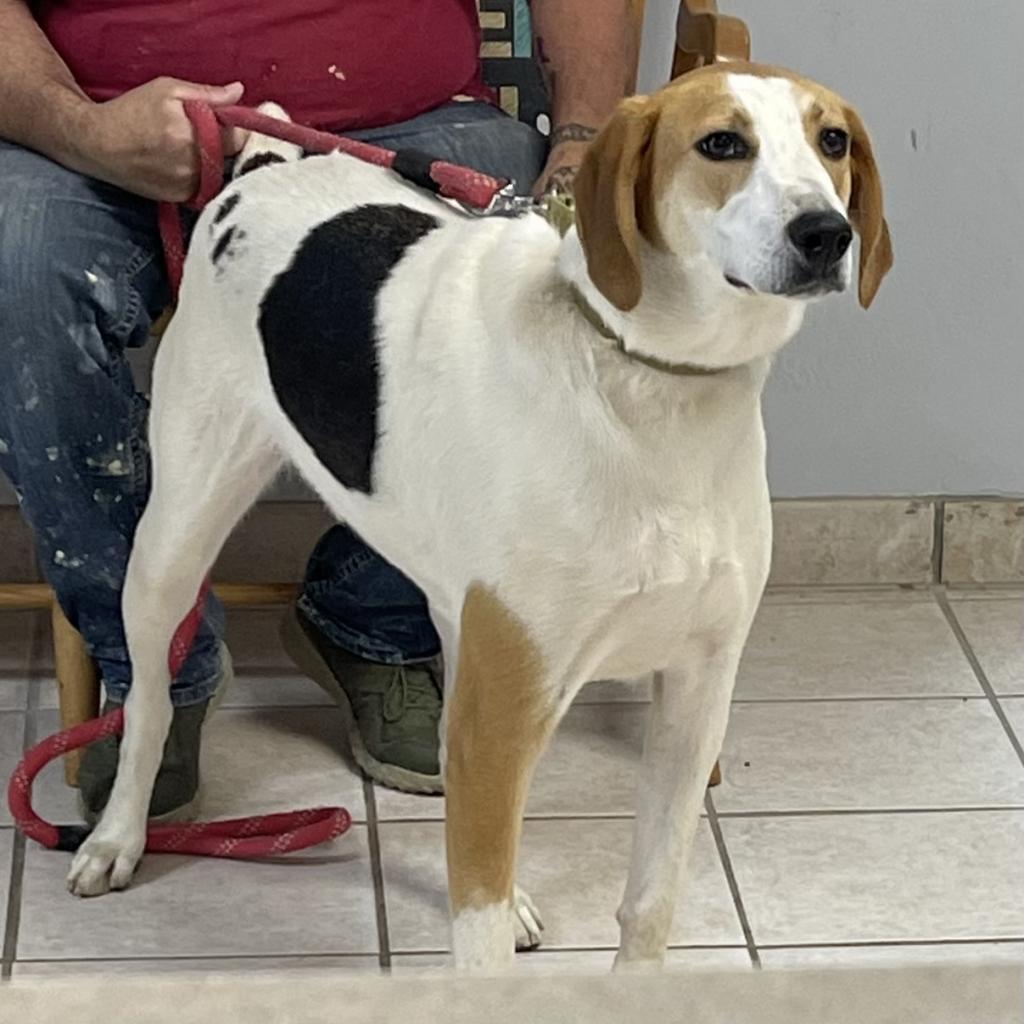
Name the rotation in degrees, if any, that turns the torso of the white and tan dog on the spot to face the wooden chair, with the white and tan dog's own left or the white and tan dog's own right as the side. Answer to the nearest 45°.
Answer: approximately 135° to the white and tan dog's own left
